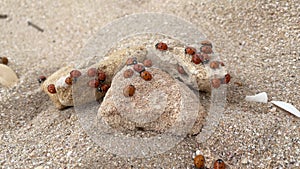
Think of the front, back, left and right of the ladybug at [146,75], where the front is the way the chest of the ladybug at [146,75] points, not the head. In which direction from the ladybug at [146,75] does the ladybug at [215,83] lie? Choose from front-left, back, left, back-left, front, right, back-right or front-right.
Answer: back

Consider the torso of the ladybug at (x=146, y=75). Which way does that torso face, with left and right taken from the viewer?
facing to the left of the viewer

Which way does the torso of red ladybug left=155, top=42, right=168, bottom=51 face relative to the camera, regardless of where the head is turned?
to the viewer's left
